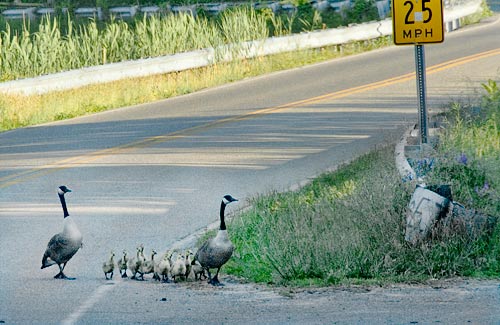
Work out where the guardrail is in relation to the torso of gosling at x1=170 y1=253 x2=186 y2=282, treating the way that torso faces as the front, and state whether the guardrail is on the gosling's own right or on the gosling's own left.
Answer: on the gosling's own left

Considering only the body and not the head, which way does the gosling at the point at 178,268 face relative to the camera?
to the viewer's right

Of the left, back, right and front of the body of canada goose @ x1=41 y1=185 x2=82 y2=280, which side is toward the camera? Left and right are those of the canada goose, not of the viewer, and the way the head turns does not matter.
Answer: right

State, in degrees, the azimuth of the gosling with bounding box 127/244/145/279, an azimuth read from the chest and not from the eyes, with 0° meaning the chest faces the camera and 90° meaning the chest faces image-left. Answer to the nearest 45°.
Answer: approximately 270°

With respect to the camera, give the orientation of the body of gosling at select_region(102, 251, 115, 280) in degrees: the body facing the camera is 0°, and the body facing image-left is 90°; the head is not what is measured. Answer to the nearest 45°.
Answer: approximately 270°

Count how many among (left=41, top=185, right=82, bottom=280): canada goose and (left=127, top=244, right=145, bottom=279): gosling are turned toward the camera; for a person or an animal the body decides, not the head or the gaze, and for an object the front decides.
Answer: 0
